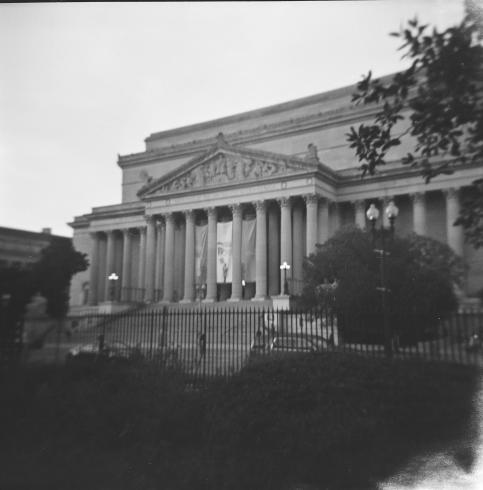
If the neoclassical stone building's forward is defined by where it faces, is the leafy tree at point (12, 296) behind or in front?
in front

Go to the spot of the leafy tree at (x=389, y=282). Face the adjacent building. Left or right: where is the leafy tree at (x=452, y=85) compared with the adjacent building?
left

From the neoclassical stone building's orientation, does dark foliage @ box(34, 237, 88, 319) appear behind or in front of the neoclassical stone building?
in front

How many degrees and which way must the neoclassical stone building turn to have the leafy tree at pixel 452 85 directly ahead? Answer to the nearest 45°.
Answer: approximately 45° to its left

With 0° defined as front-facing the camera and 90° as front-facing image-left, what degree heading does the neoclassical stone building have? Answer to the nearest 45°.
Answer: approximately 45°

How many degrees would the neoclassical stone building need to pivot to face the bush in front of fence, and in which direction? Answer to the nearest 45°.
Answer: approximately 45° to its left
